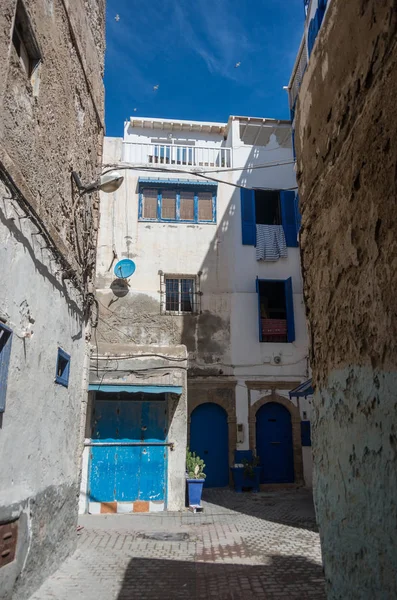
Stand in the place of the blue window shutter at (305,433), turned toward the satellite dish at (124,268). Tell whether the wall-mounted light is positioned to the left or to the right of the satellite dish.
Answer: left

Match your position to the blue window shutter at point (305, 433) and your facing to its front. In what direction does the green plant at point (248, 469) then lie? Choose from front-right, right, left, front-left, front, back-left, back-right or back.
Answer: front-right

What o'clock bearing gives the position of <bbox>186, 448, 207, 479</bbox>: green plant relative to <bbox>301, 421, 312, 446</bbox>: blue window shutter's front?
The green plant is roughly at 1 o'clock from the blue window shutter.

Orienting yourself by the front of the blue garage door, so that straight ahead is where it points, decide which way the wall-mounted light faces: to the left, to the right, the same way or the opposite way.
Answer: to the left

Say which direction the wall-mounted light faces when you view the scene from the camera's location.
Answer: facing to the right of the viewer

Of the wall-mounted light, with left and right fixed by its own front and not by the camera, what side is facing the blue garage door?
left

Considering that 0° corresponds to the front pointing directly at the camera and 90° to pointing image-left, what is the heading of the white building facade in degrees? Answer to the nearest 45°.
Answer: approximately 0°

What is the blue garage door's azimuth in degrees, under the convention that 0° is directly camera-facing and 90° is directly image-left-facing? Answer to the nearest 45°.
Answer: approximately 0°

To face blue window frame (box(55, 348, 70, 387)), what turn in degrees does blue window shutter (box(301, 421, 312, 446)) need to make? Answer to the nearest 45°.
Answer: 0° — it already faces it
